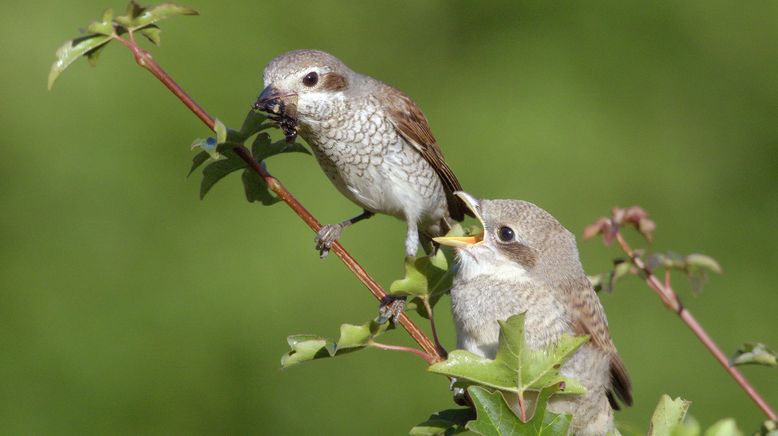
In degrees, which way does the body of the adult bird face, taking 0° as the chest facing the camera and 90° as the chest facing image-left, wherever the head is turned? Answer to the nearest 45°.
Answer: approximately 45°

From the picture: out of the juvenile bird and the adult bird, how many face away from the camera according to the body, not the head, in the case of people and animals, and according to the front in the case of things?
0

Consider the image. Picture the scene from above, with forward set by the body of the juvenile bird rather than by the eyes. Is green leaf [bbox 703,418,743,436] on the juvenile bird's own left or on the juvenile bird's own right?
on the juvenile bird's own left

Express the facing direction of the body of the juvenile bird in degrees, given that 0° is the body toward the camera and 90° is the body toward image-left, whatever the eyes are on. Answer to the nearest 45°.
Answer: approximately 90°
